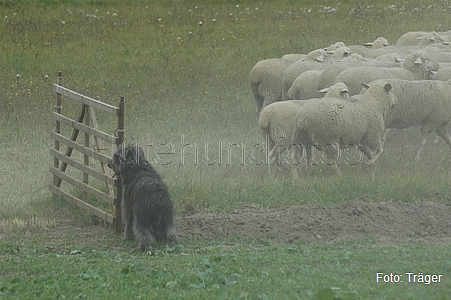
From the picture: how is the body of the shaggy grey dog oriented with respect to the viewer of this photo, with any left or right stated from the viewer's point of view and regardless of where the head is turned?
facing away from the viewer and to the left of the viewer

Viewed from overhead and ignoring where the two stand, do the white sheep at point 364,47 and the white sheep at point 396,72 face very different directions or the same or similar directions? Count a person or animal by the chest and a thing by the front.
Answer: same or similar directions

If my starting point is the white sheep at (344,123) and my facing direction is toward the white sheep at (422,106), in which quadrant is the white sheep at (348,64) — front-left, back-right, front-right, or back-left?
front-left
